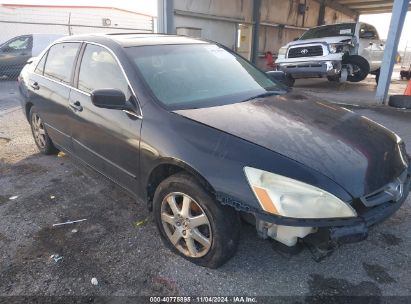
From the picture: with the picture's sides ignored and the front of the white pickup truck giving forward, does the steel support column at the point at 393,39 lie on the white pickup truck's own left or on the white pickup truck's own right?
on the white pickup truck's own left

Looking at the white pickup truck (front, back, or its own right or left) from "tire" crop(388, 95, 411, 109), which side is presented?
left

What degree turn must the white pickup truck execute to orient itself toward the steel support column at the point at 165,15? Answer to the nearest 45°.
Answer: approximately 45° to its right

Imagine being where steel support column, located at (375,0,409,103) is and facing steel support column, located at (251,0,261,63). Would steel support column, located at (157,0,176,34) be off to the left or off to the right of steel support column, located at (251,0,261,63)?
left

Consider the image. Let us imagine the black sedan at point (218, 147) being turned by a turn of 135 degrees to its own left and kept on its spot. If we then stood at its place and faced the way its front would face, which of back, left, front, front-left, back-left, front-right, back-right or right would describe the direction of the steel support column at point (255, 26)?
front

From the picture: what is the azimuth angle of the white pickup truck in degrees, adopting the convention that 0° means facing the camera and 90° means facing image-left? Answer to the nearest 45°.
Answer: approximately 45°
